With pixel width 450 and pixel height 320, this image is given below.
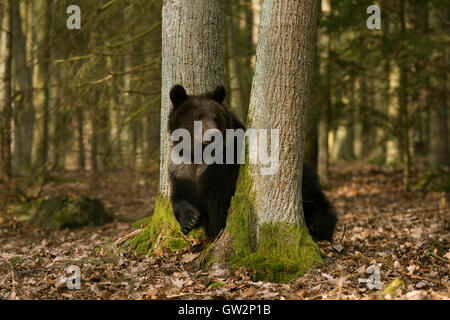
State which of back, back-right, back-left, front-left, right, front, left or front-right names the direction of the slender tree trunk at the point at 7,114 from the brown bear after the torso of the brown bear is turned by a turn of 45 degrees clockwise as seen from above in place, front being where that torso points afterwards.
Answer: front-right

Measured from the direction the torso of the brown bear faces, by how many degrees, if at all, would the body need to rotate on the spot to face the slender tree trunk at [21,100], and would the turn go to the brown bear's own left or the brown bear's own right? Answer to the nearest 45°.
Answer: approximately 90° to the brown bear's own right

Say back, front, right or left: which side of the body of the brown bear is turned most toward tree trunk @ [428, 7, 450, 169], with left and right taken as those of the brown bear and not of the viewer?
back

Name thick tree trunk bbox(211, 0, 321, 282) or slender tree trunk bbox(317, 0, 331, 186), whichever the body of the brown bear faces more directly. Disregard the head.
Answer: the thick tree trunk

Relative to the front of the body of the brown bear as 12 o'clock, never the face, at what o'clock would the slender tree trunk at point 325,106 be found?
The slender tree trunk is roughly at 5 o'clock from the brown bear.

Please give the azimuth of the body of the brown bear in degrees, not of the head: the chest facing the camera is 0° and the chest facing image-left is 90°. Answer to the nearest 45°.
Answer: approximately 45°
